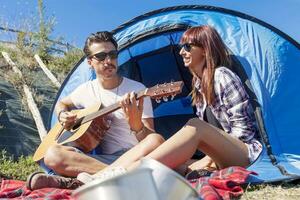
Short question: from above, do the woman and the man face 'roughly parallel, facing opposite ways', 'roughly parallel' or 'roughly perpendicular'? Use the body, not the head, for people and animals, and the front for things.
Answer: roughly perpendicular

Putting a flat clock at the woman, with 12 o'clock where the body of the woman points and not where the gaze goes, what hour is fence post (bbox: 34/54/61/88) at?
The fence post is roughly at 2 o'clock from the woman.

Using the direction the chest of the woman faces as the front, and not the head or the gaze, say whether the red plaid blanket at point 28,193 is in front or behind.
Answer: in front

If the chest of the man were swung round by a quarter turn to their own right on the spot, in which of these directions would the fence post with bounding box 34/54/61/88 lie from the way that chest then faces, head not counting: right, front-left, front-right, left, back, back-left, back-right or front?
right

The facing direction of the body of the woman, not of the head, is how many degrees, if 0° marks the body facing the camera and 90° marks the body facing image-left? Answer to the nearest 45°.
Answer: approximately 90°

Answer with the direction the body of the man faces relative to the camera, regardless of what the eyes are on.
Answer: toward the camera

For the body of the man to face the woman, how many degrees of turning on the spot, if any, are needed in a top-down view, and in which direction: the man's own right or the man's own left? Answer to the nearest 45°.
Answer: approximately 45° to the man's own left

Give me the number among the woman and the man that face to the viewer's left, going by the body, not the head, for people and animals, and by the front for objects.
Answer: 1

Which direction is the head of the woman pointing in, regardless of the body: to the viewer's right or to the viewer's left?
to the viewer's left
